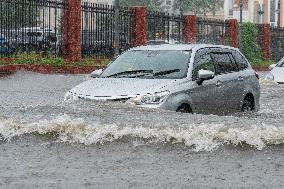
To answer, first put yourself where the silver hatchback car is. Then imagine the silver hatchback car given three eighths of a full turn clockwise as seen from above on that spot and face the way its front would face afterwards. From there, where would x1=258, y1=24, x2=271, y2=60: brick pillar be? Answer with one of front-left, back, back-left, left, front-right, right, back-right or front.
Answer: front

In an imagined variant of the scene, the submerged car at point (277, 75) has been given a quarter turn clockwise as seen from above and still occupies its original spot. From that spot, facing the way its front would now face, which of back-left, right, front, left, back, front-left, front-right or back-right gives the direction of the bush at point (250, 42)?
front-right

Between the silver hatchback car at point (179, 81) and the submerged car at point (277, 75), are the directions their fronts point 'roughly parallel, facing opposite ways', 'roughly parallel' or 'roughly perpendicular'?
roughly parallel

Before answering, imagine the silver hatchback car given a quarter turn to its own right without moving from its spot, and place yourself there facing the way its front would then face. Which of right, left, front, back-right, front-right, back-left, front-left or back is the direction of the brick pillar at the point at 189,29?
front-right

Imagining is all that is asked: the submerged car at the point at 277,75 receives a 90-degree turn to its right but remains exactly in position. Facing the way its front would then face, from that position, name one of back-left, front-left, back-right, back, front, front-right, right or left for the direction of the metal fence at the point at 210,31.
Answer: front-right

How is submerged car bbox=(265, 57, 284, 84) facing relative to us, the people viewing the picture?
facing the viewer and to the left of the viewer

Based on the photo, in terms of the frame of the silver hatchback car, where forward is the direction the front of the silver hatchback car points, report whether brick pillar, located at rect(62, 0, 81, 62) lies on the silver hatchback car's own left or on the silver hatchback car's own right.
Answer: on the silver hatchback car's own right

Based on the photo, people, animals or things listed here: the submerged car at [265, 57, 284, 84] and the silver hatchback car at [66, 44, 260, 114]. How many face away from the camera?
0

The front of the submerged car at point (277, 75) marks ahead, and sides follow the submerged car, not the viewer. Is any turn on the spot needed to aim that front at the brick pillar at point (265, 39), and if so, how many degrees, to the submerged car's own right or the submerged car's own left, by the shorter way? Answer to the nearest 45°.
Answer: approximately 135° to the submerged car's own right

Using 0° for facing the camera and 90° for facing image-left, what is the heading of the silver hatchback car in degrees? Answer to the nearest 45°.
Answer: approximately 45°

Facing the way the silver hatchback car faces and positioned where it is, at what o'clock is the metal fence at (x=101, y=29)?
The metal fence is roughly at 4 o'clock from the silver hatchback car.

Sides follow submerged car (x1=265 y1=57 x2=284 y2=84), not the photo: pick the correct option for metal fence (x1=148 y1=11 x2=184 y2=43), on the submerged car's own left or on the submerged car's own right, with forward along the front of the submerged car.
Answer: on the submerged car's own right

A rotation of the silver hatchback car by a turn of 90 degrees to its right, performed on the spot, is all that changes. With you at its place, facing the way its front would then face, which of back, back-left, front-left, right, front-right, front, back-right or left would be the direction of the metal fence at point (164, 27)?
front-right

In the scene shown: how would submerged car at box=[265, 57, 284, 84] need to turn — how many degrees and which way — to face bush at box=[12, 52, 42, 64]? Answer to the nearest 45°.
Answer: approximately 90° to its right

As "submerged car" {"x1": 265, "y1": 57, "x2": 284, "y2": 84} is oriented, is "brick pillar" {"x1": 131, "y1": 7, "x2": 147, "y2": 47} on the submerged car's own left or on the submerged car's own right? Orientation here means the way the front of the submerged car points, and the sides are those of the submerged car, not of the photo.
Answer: on the submerged car's own right

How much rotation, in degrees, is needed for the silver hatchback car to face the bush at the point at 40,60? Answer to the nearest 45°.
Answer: approximately 135° to its right

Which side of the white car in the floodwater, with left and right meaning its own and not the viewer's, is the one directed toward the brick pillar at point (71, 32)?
right
